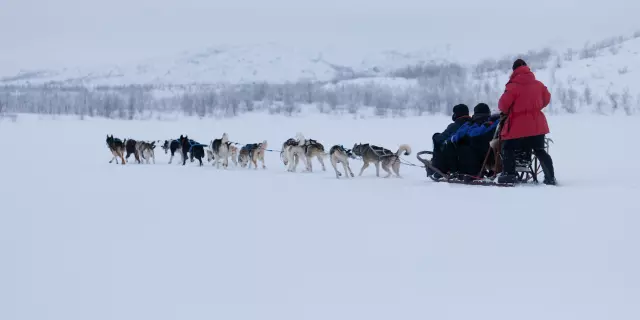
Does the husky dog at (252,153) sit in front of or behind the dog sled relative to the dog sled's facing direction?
in front

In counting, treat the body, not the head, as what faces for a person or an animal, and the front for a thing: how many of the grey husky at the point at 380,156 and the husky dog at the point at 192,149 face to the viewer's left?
2

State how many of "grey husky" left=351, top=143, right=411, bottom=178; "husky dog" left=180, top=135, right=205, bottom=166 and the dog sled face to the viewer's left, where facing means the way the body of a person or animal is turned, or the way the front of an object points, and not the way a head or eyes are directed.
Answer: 3

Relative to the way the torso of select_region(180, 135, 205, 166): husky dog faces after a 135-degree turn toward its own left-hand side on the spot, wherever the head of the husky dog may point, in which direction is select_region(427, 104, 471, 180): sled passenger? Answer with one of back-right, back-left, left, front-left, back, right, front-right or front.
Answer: front

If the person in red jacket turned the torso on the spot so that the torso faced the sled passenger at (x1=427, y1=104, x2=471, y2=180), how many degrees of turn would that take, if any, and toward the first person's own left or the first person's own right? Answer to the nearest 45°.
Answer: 0° — they already face them

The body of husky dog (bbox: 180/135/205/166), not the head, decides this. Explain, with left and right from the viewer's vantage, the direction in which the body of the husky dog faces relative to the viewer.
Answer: facing to the left of the viewer

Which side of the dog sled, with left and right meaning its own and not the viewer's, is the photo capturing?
left

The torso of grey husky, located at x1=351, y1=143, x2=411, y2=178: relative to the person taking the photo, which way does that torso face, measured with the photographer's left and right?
facing to the left of the viewer

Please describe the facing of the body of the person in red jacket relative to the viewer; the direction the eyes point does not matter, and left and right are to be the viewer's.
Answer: facing away from the viewer and to the left of the viewer

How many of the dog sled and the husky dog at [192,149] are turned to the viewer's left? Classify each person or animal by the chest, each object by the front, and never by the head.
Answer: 2

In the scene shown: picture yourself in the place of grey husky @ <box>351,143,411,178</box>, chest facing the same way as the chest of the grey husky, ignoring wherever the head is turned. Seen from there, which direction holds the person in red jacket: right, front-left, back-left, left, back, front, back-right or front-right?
back-left
